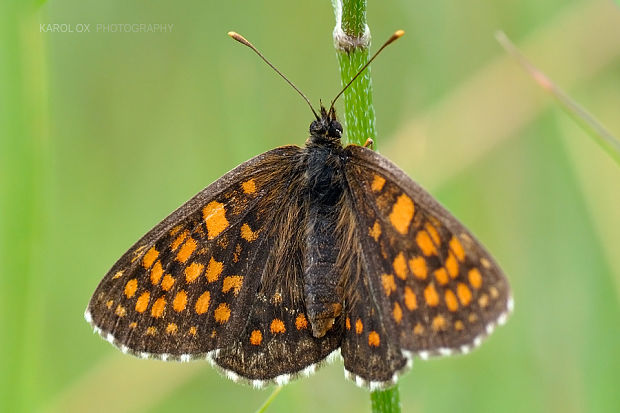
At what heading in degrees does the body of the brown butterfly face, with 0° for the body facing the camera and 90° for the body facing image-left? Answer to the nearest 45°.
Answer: approximately 180°
